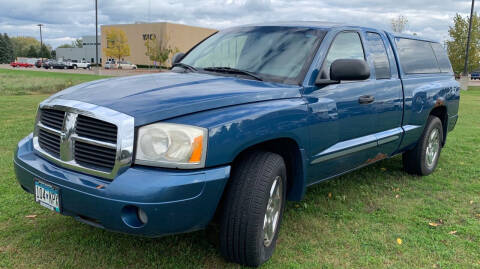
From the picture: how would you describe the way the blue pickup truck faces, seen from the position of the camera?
facing the viewer and to the left of the viewer

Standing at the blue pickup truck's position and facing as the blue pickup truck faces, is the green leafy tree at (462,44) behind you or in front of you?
behind
